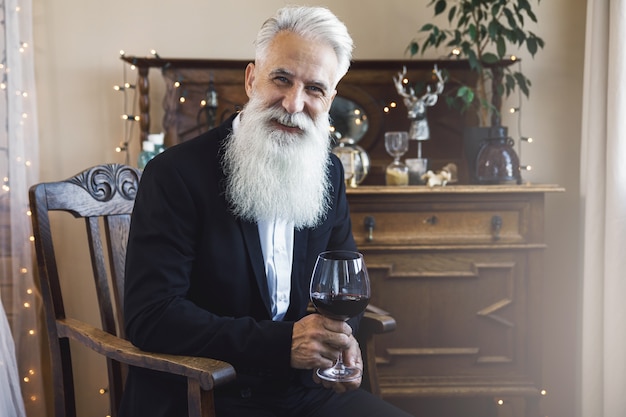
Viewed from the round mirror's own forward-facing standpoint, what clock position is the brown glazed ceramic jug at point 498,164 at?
The brown glazed ceramic jug is roughly at 10 o'clock from the round mirror.

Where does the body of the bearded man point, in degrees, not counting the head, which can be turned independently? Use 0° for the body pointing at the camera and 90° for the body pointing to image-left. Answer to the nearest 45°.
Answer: approximately 315°

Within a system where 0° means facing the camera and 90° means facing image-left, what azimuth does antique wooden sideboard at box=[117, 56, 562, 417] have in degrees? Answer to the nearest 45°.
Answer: approximately 0°

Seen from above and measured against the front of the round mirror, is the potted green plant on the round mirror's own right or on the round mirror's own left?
on the round mirror's own left

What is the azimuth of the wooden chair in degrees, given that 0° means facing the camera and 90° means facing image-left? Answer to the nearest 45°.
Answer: approximately 315°

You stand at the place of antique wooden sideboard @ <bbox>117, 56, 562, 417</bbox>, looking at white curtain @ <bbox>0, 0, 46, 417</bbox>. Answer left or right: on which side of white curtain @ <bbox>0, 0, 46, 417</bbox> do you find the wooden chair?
left

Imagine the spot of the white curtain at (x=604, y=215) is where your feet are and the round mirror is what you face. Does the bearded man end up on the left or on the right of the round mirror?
left

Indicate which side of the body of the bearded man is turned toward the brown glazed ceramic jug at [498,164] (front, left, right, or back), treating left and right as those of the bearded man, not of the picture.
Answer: left

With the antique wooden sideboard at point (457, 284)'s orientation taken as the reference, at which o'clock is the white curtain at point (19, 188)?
The white curtain is roughly at 3 o'clock from the antique wooden sideboard.

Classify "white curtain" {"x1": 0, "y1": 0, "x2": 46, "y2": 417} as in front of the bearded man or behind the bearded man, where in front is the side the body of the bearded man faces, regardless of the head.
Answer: behind

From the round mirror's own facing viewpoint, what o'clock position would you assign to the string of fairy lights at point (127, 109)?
The string of fairy lights is roughly at 3 o'clock from the round mirror.

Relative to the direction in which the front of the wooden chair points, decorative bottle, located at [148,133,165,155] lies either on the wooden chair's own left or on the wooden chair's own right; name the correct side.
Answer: on the wooden chair's own left

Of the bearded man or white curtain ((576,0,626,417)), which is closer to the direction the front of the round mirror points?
the bearded man
